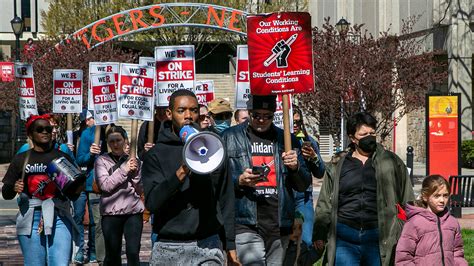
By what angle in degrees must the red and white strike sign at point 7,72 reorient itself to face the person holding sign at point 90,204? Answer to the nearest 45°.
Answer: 0° — it already faces them

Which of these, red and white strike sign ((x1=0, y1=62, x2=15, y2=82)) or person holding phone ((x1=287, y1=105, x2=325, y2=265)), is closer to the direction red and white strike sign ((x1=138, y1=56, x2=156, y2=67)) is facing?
the person holding phone

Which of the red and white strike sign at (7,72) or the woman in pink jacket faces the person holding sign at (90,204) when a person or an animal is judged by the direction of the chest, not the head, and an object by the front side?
the red and white strike sign

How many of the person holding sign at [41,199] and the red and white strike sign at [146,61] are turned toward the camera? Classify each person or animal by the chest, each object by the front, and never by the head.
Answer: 2

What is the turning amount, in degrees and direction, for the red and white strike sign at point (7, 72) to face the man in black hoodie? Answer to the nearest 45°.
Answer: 0° — it already faces them

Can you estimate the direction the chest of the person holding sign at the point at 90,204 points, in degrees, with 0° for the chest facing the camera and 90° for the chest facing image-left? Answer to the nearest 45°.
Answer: approximately 315°

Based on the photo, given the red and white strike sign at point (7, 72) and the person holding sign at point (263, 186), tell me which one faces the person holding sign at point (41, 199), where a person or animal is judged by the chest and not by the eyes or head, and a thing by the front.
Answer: the red and white strike sign
